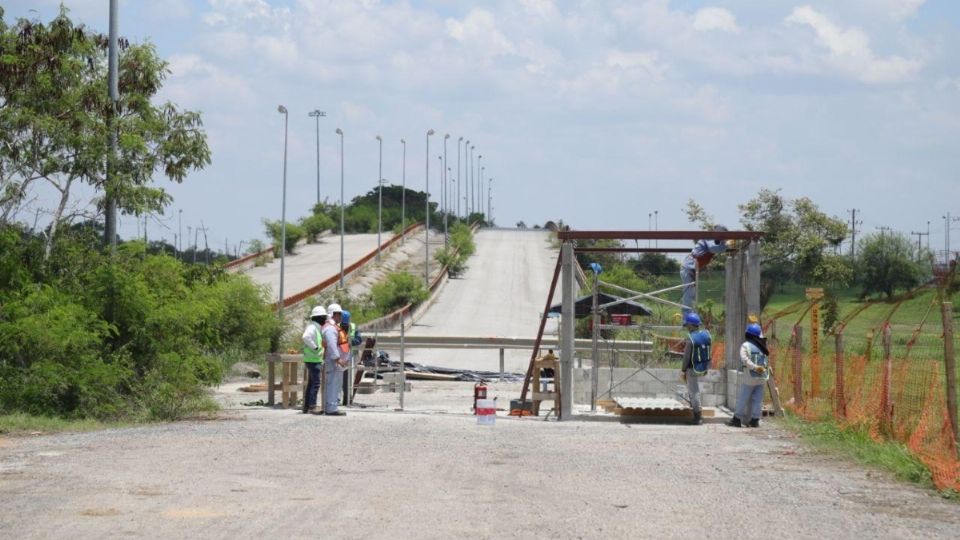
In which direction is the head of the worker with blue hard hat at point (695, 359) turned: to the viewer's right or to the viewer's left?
to the viewer's left

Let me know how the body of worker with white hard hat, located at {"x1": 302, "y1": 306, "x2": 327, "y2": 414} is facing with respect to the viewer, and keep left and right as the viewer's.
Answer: facing to the right of the viewer

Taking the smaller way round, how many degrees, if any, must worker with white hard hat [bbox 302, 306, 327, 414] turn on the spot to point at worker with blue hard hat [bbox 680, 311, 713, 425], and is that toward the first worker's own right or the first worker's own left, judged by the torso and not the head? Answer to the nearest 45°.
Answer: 0° — they already face them

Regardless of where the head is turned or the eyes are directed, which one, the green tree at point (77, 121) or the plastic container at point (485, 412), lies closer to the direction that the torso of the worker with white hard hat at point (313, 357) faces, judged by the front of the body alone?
the plastic container

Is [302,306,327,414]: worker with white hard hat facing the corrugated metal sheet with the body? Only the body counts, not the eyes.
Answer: yes

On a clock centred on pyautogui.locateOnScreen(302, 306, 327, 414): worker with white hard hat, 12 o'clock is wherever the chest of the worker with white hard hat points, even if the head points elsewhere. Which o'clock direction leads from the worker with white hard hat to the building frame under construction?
The building frame under construction is roughly at 12 o'clock from the worker with white hard hat.
